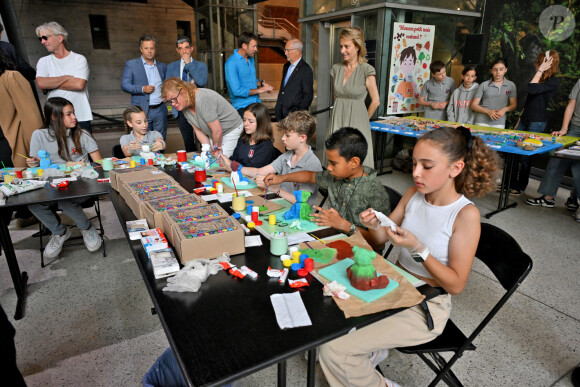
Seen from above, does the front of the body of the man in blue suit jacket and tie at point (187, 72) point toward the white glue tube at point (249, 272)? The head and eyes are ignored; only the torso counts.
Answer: yes

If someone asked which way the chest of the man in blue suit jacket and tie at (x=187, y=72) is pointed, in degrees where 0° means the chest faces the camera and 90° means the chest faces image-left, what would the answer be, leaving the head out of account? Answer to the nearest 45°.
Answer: approximately 0°

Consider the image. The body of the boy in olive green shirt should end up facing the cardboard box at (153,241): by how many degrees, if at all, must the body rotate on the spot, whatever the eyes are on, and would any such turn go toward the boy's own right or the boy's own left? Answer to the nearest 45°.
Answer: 0° — they already face it

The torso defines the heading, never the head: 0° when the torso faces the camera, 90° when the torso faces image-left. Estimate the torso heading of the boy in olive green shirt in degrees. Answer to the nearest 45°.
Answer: approximately 45°
